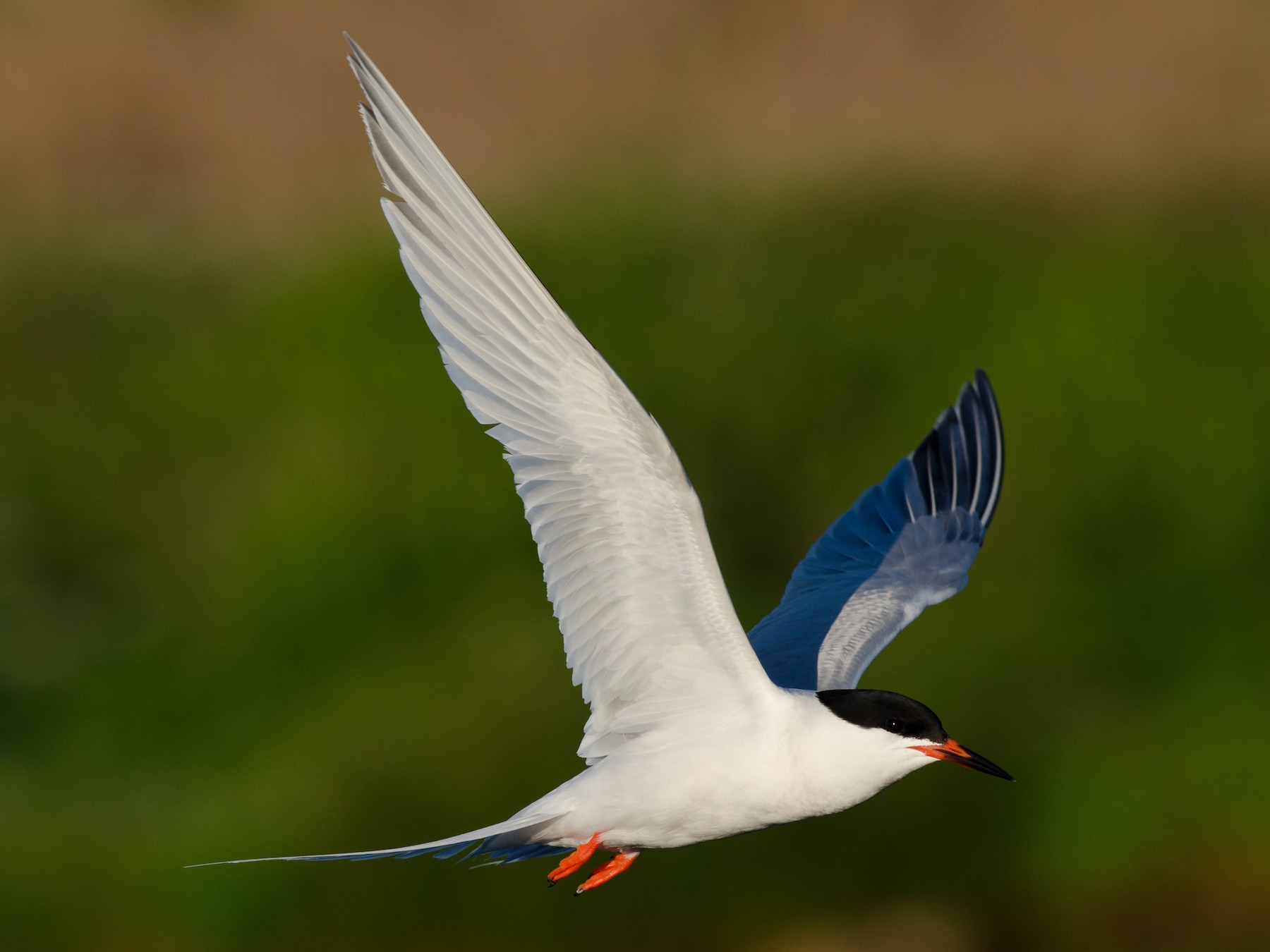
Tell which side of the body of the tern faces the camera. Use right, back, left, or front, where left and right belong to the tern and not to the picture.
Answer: right
